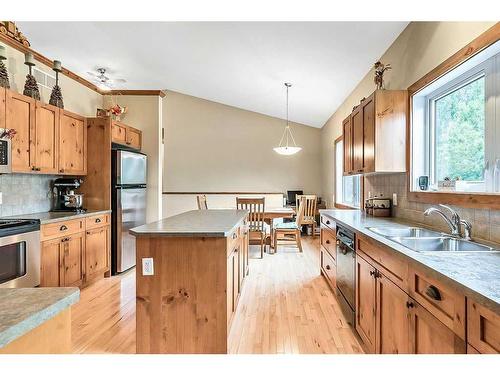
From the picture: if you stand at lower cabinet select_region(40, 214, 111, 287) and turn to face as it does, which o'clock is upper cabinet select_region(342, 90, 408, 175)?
The upper cabinet is roughly at 12 o'clock from the lower cabinet.

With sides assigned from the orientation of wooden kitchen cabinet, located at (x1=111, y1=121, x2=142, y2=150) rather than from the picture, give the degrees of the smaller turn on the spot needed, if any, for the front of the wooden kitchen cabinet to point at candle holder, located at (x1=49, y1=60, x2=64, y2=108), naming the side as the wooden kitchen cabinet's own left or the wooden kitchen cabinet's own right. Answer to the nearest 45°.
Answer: approximately 90° to the wooden kitchen cabinet's own right

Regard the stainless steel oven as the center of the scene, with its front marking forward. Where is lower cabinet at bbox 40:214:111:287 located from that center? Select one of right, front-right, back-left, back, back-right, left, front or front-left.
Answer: left

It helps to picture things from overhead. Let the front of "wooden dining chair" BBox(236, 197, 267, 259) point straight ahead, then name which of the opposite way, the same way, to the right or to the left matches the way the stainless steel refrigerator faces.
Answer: to the right

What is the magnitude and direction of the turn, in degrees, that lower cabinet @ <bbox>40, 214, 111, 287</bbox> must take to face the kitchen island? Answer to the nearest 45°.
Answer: approximately 45° to its right

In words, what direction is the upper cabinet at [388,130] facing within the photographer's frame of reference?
facing to the left of the viewer

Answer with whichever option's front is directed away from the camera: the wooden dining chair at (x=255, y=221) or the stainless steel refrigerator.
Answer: the wooden dining chair

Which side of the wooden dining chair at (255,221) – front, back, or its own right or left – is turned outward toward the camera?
back

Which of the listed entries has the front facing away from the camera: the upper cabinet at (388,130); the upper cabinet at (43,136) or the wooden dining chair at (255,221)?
the wooden dining chair

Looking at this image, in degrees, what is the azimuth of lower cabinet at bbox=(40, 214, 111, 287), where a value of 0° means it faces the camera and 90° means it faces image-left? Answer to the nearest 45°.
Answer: approximately 315°

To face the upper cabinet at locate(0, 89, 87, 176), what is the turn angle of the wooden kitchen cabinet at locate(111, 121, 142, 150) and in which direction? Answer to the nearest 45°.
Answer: approximately 90° to its right
